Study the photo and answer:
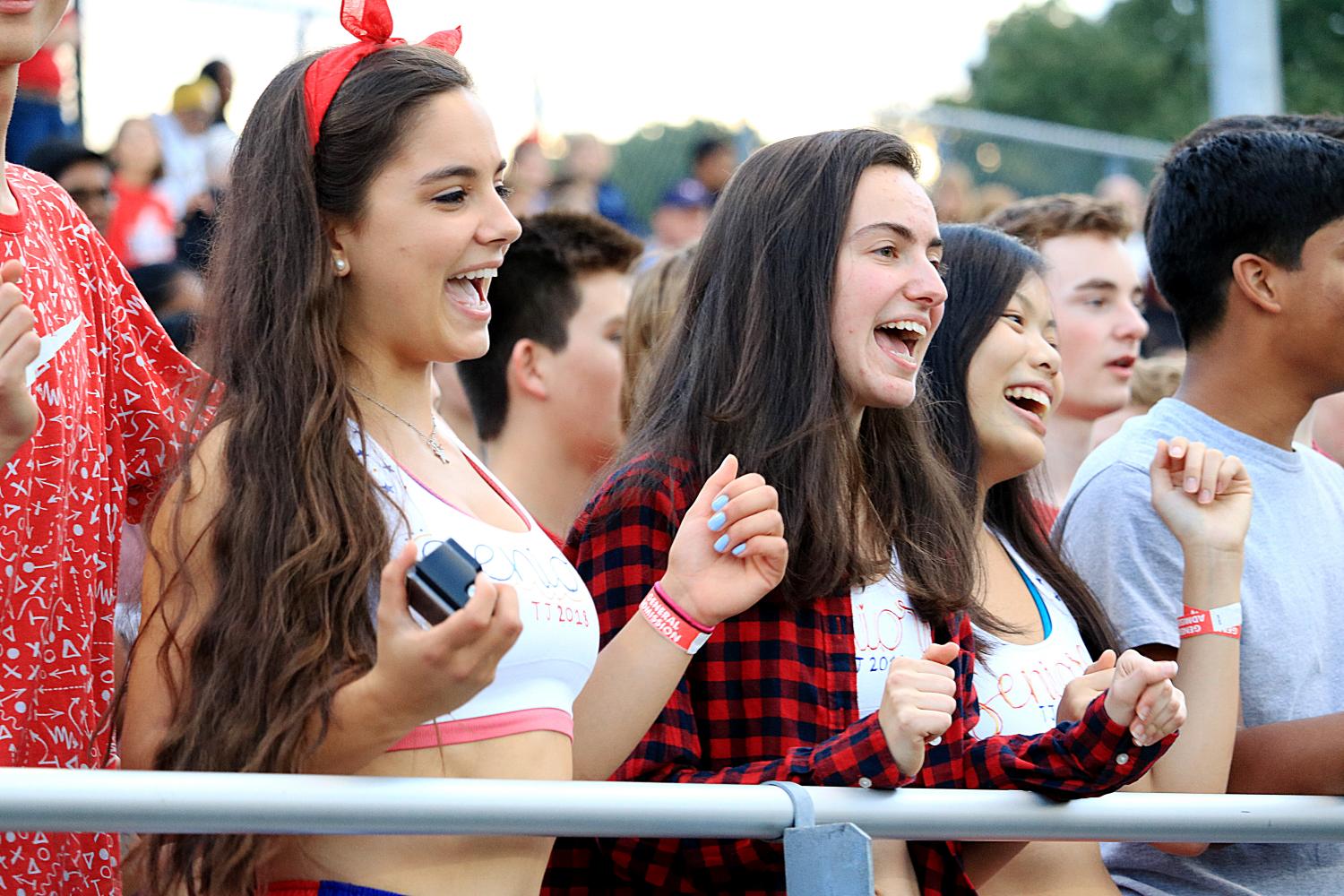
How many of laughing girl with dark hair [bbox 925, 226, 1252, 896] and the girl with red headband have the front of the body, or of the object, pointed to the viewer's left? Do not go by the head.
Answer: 0

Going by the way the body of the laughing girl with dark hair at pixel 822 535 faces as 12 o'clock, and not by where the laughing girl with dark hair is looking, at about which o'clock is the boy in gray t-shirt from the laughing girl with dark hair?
The boy in gray t-shirt is roughly at 9 o'clock from the laughing girl with dark hair.

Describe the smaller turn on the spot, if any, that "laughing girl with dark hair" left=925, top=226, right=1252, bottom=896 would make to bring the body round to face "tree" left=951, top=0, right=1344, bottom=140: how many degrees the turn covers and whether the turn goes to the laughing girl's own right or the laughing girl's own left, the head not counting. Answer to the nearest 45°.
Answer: approximately 135° to the laughing girl's own left

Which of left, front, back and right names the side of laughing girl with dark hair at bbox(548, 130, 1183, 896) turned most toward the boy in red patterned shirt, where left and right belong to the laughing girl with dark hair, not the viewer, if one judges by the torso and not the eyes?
right
